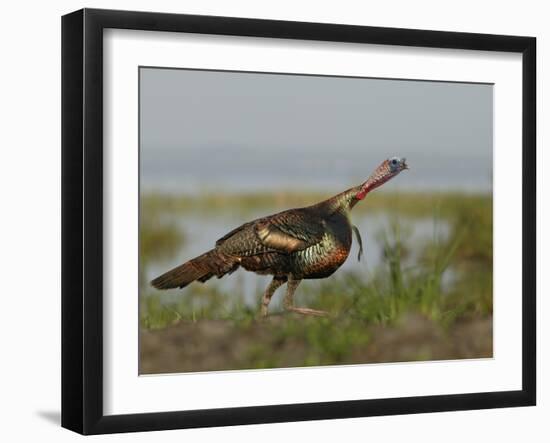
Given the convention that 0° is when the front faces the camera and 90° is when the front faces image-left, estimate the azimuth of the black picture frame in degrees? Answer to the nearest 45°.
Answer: approximately 315°
